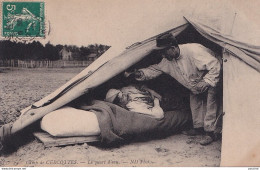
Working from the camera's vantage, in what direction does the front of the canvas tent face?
facing the viewer
